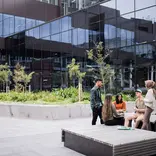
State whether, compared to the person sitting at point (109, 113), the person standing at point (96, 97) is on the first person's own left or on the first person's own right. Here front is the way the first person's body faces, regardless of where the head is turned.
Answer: on the first person's own left

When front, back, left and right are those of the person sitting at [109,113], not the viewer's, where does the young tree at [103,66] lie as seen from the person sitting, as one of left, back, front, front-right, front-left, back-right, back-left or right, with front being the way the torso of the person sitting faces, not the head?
front-left

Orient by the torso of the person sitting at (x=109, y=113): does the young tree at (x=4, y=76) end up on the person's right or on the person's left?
on the person's left

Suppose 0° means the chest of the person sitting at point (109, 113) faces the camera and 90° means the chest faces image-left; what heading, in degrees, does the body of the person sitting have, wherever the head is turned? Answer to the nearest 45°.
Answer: approximately 225°

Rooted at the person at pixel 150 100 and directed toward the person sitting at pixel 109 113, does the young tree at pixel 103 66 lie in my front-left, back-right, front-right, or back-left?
front-right
